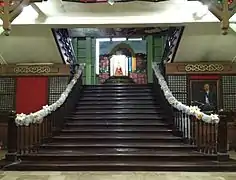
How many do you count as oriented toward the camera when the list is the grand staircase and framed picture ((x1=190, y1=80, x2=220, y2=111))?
2

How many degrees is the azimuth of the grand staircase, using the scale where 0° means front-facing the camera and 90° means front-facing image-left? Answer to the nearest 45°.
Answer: approximately 0°

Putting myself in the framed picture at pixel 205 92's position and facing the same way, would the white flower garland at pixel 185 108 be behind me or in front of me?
in front

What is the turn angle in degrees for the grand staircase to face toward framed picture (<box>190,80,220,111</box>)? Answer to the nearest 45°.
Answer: approximately 135° to its left

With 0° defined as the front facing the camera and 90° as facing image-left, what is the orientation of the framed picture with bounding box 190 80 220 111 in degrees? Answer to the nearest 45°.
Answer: approximately 0°

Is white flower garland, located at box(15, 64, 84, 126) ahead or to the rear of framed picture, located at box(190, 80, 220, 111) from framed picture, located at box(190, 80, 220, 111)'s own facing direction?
ahead
